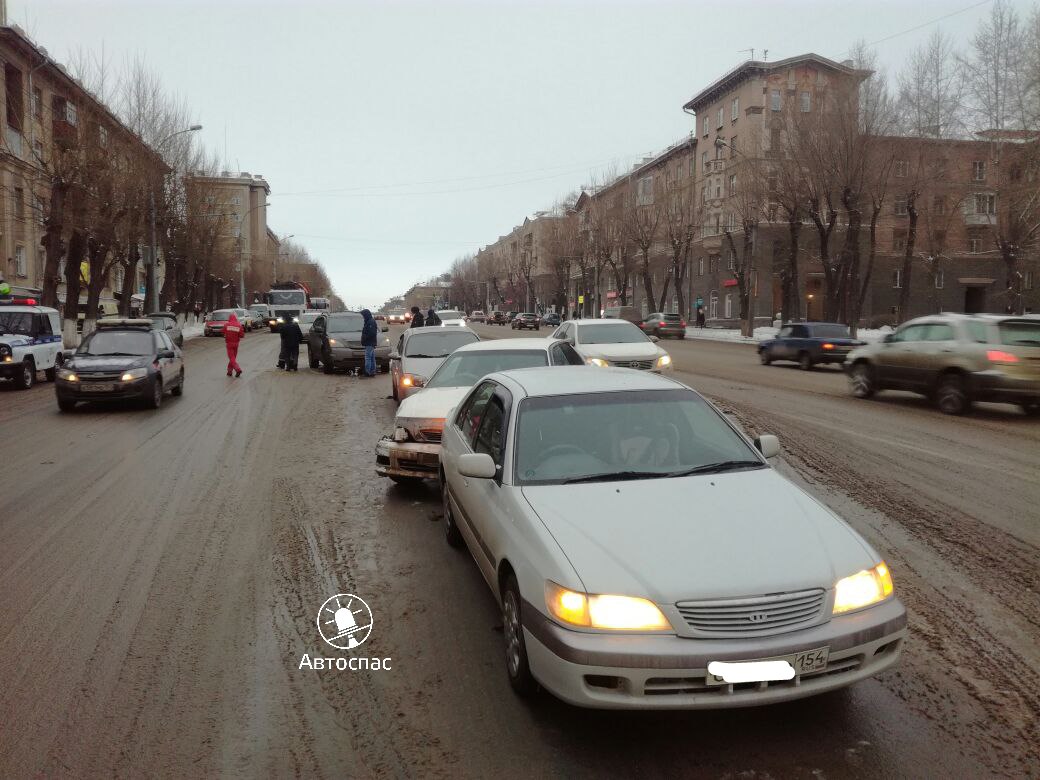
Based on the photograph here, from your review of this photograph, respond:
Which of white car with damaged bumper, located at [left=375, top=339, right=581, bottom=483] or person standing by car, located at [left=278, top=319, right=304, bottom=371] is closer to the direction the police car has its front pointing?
the white car with damaged bumper

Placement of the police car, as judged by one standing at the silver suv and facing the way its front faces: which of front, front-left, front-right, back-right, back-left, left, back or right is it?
front-left

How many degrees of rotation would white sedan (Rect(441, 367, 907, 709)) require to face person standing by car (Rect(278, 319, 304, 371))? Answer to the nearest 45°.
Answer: approximately 180°

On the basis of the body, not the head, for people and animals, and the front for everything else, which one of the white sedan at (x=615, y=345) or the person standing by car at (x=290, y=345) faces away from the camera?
the person standing by car

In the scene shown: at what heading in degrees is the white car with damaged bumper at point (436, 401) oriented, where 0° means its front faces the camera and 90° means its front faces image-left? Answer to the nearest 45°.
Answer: approximately 45°

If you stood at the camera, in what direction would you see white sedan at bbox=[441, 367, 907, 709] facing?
facing the viewer and to the right of the viewer

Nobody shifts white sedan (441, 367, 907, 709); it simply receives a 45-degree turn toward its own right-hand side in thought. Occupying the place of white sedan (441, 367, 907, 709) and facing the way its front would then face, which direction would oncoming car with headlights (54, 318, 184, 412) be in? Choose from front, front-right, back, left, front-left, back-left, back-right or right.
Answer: back-right

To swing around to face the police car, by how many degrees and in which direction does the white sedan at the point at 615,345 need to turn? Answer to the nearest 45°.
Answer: approximately 135° to its right

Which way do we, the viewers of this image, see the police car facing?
facing the viewer and to the left of the viewer

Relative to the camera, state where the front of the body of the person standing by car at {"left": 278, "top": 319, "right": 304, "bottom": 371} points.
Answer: away from the camera

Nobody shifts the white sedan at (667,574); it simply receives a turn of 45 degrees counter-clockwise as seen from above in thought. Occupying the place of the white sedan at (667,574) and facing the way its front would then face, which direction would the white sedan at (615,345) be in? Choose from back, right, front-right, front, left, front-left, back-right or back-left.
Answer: left

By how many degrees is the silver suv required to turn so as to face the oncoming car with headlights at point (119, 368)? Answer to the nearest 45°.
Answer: approximately 45° to its left

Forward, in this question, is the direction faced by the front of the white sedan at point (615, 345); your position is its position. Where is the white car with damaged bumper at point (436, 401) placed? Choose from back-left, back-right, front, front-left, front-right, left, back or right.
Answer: front-right

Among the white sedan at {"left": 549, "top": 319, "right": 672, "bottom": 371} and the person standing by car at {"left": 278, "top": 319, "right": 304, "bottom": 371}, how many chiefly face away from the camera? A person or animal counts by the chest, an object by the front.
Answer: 1

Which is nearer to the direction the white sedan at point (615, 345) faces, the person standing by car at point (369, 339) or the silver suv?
the silver suv
